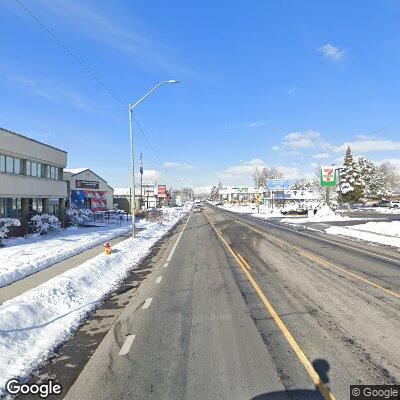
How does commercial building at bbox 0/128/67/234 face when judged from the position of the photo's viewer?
facing the viewer and to the right of the viewer
